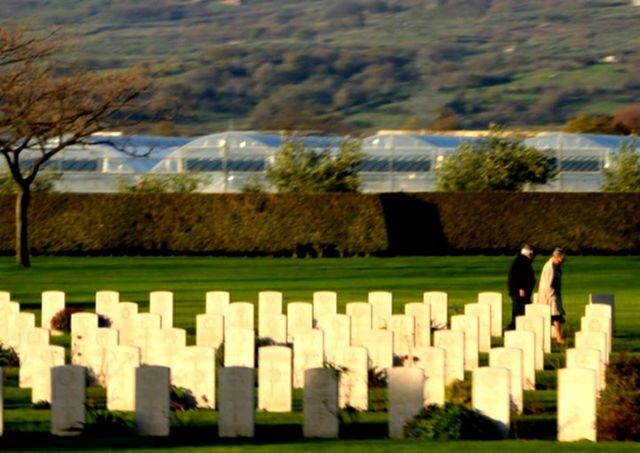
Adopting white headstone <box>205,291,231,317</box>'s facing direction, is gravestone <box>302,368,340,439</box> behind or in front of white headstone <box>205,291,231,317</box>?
in front

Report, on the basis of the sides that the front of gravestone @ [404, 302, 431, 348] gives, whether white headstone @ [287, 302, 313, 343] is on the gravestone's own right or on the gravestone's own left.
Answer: on the gravestone's own right

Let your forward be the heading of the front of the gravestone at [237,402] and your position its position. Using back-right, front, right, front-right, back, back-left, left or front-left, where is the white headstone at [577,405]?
left

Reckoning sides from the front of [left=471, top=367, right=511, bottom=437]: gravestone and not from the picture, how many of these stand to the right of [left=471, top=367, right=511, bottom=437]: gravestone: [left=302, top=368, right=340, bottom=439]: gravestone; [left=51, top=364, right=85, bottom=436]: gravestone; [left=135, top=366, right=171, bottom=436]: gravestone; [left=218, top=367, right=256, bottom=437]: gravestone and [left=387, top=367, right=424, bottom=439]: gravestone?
5

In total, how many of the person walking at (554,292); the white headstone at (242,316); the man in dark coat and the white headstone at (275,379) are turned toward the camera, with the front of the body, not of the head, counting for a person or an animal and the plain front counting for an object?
2

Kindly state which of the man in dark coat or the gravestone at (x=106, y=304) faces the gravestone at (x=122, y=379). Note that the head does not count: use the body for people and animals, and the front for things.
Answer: the gravestone at (x=106, y=304)

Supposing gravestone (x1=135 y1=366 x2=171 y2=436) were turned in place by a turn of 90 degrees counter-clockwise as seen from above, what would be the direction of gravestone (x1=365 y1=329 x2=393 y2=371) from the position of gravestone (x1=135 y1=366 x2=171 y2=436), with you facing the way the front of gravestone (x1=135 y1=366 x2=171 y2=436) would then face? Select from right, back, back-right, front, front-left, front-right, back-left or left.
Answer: front-left

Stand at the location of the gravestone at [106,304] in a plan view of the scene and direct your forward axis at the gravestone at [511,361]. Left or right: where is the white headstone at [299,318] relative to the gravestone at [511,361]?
left

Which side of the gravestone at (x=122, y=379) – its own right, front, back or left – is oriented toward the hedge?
back

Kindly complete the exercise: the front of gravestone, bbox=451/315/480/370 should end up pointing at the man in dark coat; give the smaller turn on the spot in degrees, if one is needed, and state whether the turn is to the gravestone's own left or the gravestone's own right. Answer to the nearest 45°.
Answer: approximately 180°
